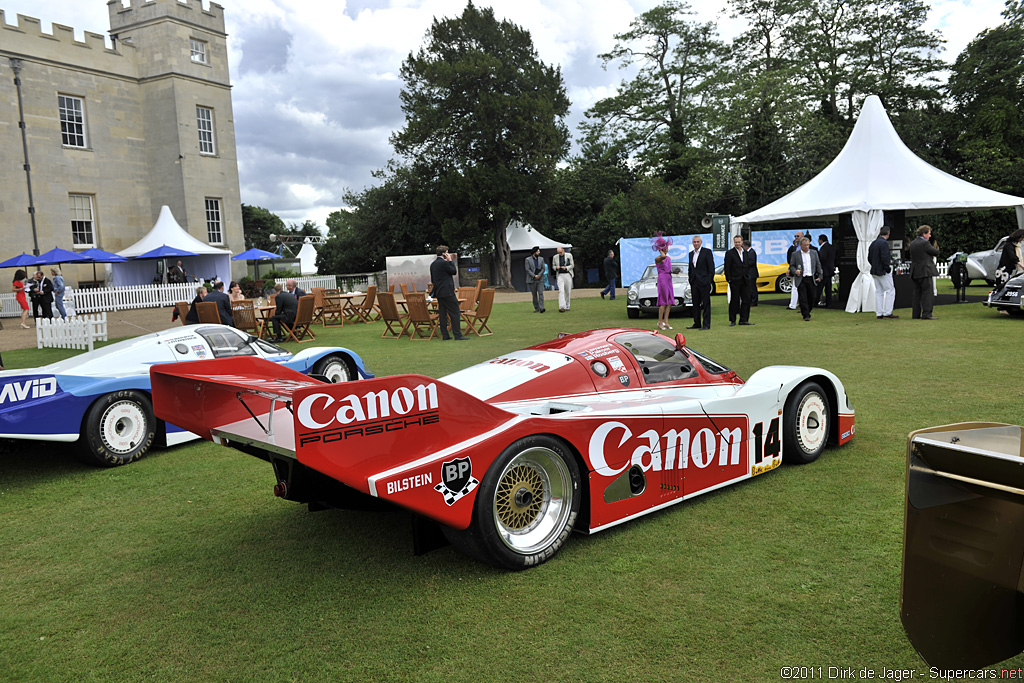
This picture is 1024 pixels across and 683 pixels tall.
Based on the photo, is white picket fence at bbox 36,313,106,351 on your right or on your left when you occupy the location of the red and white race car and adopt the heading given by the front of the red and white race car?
on your left

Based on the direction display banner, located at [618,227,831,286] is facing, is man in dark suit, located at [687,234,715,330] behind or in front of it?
in front

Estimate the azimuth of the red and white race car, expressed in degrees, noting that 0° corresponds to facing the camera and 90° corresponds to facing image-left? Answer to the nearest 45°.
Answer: approximately 225°

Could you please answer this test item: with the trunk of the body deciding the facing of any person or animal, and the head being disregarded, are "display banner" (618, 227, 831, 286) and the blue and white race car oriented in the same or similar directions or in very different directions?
very different directions

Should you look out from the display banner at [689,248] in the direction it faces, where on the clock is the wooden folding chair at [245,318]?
The wooden folding chair is roughly at 1 o'clock from the display banner.

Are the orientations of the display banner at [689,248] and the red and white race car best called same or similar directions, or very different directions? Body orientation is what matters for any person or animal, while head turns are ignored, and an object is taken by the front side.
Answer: very different directions

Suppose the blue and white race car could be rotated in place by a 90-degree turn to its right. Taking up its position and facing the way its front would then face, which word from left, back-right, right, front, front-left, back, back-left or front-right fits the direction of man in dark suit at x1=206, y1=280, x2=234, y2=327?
back-left

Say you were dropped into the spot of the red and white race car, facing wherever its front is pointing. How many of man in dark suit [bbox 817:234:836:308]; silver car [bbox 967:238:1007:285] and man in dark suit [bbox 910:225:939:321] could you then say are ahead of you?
3

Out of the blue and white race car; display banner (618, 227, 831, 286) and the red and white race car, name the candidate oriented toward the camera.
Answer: the display banner

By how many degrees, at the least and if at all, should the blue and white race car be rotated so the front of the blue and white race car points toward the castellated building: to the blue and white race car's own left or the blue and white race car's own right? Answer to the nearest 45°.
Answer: approximately 45° to the blue and white race car's own left

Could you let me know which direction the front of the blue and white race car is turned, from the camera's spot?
facing away from the viewer and to the right of the viewer

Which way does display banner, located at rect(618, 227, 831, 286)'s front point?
toward the camera

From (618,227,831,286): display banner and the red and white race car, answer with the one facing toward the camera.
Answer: the display banner

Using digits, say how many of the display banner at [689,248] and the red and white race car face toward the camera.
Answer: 1

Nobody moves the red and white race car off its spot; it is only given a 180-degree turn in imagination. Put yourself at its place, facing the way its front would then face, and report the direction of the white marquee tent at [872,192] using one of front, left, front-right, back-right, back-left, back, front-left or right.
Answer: back

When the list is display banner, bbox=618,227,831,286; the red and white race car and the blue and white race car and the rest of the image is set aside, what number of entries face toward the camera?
1
